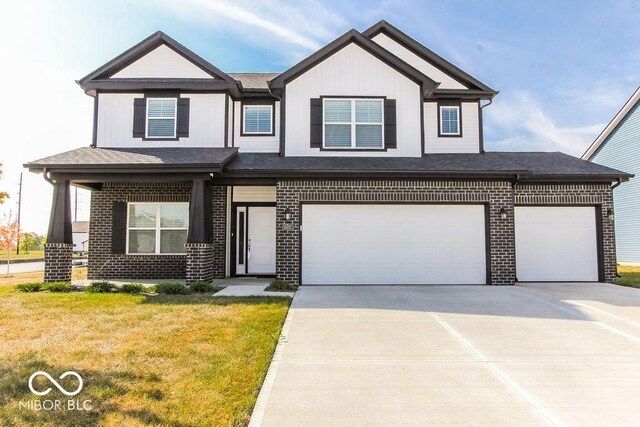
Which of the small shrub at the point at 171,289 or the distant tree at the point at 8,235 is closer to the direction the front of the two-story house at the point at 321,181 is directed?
the small shrub

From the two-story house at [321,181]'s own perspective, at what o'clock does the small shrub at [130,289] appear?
The small shrub is roughly at 2 o'clock from the two-story house.

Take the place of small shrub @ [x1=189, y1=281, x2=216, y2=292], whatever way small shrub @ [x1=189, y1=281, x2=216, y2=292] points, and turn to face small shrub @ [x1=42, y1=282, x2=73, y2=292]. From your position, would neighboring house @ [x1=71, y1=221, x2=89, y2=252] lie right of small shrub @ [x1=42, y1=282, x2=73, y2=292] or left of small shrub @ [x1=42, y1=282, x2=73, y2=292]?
right

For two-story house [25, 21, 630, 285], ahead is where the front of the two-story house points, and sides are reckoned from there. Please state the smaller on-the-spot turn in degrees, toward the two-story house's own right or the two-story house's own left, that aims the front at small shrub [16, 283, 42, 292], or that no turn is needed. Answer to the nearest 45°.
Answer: approximately 90° to the two-story house's own right

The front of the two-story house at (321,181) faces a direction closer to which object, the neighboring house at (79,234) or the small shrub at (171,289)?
the small shrub

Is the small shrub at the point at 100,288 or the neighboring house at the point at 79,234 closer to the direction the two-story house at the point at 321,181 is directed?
the small shrub

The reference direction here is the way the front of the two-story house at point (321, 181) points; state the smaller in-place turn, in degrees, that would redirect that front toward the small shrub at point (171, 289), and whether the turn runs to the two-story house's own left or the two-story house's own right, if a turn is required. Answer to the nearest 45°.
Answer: approximately 45° to the two-story house's own right

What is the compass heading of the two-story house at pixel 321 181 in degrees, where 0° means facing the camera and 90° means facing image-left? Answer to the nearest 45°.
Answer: approximately 0°

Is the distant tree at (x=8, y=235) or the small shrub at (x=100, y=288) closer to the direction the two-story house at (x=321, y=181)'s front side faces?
the small shrub

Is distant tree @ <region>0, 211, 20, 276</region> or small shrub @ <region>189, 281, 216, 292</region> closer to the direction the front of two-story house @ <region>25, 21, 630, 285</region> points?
the small shrub

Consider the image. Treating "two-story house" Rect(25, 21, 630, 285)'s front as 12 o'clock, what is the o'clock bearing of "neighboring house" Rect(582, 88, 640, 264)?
The neighboring house is roughly at 8 o'clock from the two-story house.
